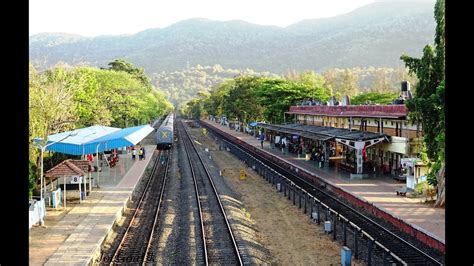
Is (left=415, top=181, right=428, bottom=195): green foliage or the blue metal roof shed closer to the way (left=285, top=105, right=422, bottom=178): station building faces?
the blue metal roof shed

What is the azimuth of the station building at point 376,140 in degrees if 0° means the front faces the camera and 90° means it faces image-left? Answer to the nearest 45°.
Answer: approximately 45°

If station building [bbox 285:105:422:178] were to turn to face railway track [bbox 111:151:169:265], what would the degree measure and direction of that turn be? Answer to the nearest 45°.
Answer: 0° — it already faces it

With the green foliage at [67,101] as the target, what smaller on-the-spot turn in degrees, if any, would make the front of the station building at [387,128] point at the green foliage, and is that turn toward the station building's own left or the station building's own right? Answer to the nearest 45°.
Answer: approximately 45° to the station building's own right

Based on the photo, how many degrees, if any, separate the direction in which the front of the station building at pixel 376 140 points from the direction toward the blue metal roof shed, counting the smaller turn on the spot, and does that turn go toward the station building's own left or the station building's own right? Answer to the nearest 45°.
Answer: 0° — it already faces it
